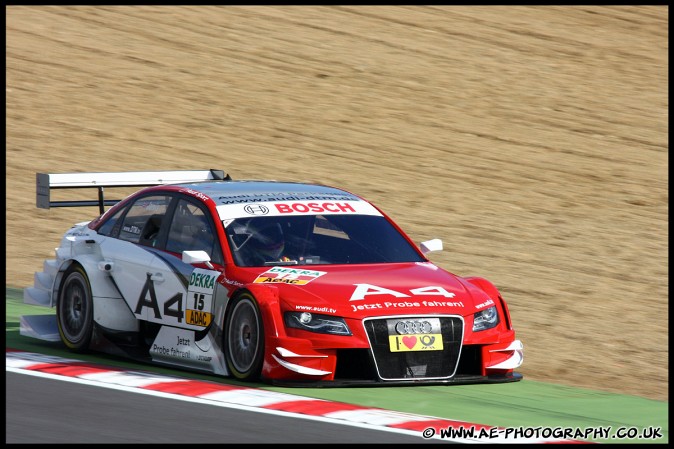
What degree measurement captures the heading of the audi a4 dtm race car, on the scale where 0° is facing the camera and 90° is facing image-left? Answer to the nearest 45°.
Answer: approximately 315°
